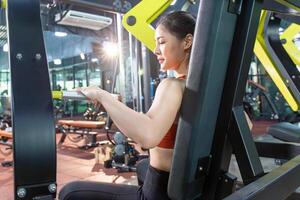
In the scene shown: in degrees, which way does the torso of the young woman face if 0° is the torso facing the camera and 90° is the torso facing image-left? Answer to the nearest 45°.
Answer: approximately 90°

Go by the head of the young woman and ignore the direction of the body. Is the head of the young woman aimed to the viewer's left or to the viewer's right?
to the viewer's left

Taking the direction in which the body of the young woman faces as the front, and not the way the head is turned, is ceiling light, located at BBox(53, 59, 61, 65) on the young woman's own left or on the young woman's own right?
on the young woman's own right
